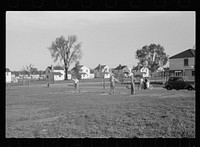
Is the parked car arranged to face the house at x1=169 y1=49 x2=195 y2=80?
no
